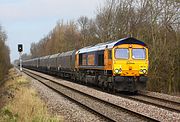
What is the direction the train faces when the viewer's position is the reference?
facing the viewer and to the right of the viewer
